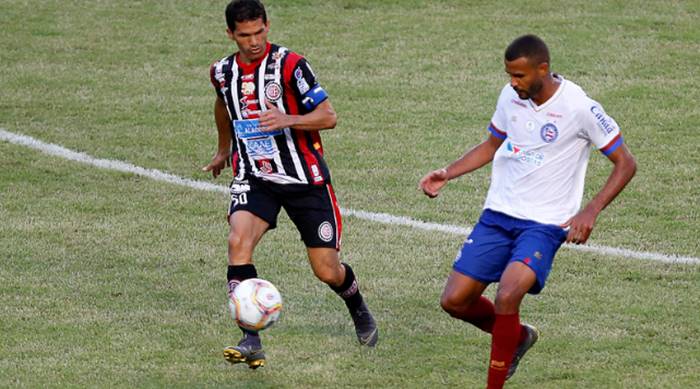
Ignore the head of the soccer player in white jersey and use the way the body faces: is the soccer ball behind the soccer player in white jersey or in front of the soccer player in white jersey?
in front

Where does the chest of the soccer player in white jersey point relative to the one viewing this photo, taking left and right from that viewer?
facing the viewer and to the left of the viewer

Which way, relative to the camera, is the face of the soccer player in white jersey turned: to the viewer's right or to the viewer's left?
to the viewer's left

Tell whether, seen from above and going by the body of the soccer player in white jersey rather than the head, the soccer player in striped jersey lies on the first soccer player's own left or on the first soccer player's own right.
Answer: on the first soccer player's own right
